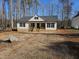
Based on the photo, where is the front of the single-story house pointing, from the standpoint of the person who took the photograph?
facing the viewer
